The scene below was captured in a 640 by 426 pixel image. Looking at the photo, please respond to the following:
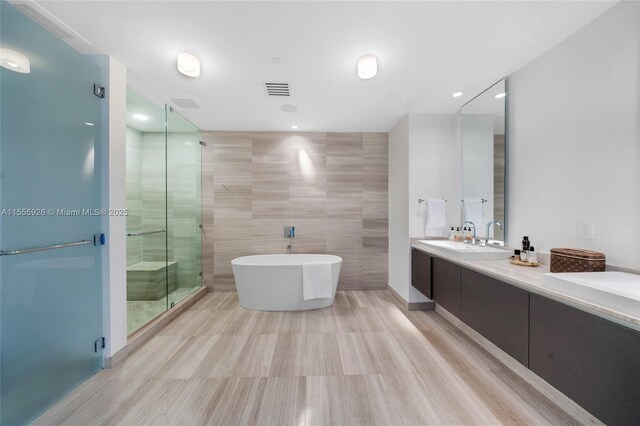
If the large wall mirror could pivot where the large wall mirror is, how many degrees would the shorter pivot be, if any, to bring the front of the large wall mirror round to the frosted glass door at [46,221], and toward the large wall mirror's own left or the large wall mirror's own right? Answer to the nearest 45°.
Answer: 0° — it already faces it

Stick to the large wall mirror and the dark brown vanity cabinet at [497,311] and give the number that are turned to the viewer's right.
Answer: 0

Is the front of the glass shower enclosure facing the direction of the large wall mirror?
yes

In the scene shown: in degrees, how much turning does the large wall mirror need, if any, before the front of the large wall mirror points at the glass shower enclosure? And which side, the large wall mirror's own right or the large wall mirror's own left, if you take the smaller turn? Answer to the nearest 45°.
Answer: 0° — it already faces it

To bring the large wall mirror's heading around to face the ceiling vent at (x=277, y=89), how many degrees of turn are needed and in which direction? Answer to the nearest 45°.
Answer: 0° — it already faces it

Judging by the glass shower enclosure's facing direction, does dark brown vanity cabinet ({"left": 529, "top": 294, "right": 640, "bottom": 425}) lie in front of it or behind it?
in front

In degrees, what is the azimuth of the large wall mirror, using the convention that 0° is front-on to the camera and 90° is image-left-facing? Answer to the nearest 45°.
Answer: approximately 45°

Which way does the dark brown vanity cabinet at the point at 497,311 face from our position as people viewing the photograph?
facing the viewer and to the left of the viewer

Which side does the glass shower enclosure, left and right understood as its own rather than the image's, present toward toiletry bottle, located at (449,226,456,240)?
front

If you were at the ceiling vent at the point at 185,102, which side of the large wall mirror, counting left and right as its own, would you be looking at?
front

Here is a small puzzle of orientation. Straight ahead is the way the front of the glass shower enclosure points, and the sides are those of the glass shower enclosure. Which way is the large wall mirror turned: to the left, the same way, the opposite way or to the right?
the opposite way

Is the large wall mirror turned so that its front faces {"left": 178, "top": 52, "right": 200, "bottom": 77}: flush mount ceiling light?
yes
